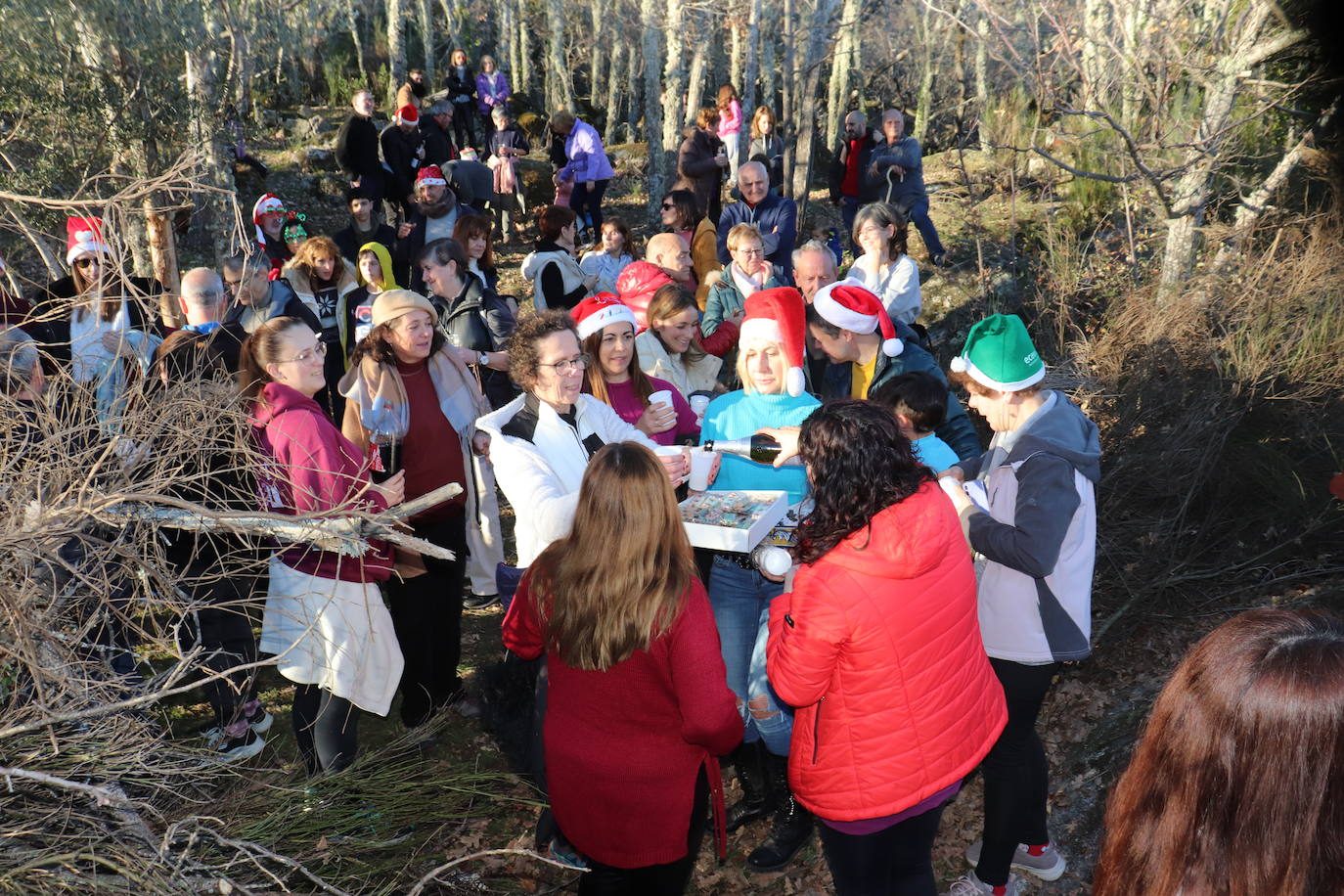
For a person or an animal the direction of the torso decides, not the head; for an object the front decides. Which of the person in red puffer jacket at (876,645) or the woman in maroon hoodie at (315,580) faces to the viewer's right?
the woman in maroon hoodie

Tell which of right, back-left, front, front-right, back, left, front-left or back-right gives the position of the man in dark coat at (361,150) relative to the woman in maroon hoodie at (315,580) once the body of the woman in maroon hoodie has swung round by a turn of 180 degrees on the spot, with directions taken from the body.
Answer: right

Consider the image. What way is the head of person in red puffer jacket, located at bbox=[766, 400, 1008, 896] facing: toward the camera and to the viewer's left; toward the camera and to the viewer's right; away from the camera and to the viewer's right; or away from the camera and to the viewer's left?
away from the camera and to the viewer's left

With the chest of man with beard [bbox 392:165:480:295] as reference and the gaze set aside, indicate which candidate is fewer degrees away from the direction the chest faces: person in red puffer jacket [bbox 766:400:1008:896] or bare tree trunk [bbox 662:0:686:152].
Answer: the person in red puffer jacket

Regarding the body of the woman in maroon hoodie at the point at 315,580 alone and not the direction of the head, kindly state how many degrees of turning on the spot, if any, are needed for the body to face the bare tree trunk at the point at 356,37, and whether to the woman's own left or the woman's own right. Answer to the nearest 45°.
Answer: approximately 90° to the woman's own left

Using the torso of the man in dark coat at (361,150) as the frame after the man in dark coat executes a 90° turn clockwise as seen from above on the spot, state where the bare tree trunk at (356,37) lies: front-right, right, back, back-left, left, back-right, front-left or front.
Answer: back-right

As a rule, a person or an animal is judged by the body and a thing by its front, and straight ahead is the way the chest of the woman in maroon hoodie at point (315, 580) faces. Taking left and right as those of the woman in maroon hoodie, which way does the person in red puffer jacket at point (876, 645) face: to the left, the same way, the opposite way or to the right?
to the left

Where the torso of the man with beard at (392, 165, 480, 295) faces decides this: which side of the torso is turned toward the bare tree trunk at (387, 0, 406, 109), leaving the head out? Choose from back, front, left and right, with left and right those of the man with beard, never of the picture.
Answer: back

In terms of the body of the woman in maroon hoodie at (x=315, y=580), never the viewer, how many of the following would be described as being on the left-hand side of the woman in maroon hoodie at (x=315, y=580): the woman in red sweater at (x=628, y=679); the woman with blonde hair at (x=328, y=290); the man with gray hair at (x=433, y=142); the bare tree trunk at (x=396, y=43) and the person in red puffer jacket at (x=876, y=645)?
3

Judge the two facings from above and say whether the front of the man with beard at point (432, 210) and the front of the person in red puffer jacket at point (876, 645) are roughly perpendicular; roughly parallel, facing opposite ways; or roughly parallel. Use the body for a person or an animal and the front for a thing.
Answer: roughly parallel, facing opposite ways

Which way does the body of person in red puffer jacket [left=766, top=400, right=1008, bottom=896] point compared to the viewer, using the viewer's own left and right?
facing away from the viewer and to the left of the viewer

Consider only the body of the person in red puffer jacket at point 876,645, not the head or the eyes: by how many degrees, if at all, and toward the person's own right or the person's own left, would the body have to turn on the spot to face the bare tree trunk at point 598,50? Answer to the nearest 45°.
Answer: approximately 45° to the person's own right

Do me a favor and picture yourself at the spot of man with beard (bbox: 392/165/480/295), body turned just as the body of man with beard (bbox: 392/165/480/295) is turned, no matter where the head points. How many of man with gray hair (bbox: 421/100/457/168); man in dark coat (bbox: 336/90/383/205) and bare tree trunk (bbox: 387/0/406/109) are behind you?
3

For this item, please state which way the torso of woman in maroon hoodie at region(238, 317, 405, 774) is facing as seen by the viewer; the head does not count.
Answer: to the viewer's right

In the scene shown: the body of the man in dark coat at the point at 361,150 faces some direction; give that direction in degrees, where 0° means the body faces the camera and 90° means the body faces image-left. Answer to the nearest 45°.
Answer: approximately 315°

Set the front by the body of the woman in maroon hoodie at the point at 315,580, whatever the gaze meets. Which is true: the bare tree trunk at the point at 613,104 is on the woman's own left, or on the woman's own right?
on the woman's own left

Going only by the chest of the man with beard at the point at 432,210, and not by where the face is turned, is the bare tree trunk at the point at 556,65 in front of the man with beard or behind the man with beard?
behind

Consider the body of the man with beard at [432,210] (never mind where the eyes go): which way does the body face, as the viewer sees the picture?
toward the camera

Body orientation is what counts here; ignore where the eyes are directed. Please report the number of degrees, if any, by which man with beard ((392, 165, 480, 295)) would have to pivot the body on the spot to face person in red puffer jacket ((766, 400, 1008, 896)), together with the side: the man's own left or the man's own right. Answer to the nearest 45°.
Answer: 0° — they already face them
